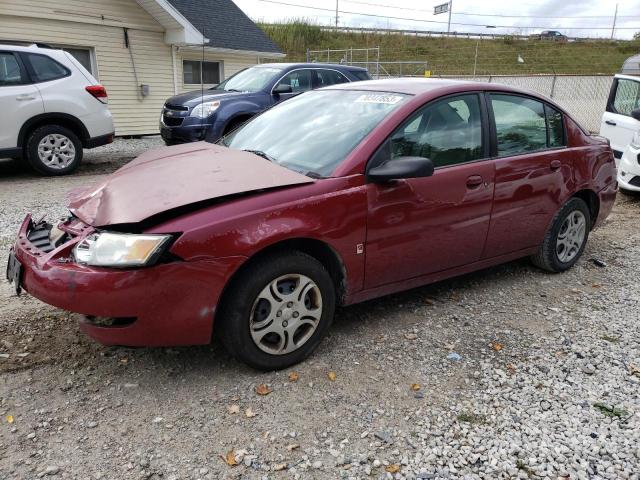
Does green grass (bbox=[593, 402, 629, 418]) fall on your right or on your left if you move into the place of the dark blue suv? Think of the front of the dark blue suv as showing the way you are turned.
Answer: on your left

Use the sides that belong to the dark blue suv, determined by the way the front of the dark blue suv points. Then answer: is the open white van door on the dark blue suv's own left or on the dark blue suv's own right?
on the dark blue suv's own left

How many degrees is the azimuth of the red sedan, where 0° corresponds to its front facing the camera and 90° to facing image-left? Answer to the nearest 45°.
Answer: approximately 45°

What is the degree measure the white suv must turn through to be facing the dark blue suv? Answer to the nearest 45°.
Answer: approximately 180°

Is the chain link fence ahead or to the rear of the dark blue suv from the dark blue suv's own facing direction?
to the rear

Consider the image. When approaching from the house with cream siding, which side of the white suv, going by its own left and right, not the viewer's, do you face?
right

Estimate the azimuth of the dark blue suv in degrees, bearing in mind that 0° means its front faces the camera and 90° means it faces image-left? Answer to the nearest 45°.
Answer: approximately 45°

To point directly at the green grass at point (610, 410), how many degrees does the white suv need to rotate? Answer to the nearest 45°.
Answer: approximately 90° to its left

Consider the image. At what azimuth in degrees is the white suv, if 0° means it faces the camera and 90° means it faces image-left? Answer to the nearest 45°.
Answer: approximately 90°
